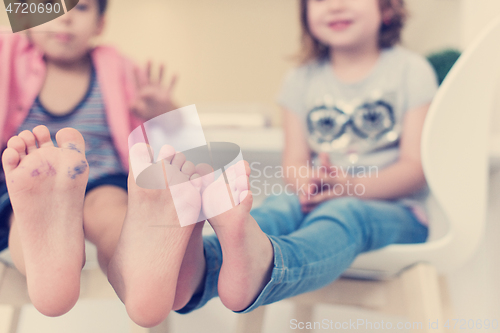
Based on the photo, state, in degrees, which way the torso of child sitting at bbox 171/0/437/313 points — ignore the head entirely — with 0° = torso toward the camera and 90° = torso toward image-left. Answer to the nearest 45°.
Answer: approximately 45°
